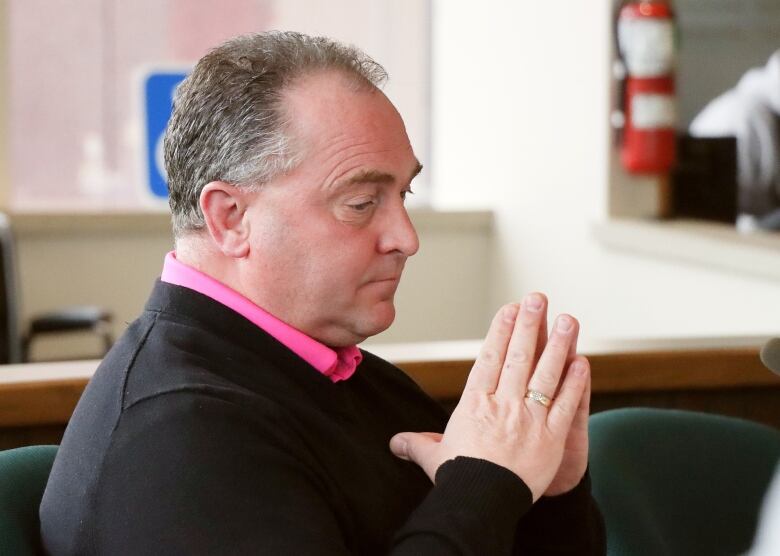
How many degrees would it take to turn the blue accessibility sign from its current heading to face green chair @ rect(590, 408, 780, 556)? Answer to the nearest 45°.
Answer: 0° — it already faces it

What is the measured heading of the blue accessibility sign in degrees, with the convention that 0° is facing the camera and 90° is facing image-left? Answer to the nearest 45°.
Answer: approximately 0°

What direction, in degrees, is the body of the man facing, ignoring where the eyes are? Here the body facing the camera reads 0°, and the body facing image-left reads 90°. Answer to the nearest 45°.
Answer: approximately 270°

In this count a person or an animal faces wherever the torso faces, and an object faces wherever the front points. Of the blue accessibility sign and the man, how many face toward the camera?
1

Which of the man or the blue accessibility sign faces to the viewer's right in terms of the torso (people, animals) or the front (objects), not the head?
the man

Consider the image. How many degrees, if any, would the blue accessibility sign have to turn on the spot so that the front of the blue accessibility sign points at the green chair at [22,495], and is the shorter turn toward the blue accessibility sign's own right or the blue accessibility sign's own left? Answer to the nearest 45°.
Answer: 0° — it already faces it

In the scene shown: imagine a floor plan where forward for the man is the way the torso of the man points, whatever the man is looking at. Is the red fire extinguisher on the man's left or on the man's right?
on the man's left

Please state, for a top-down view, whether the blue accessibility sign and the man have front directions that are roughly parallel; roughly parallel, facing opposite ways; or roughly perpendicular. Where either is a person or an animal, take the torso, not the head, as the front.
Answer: roughly perpendicular

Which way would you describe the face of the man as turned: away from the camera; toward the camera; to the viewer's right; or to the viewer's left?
to the viewer's right
